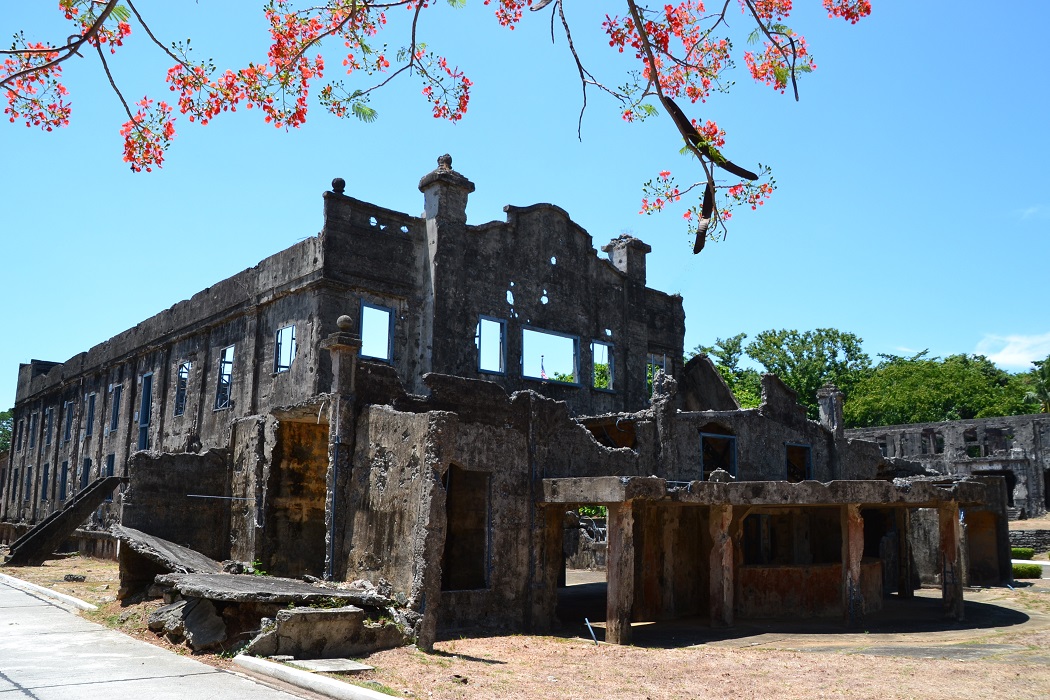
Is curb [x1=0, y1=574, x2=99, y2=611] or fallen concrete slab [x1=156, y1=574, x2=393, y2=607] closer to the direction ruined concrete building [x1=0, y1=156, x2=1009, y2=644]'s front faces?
the fallen concrete slab

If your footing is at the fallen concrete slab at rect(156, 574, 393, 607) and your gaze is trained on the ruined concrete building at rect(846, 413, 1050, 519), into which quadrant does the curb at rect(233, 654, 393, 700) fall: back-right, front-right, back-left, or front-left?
back-right

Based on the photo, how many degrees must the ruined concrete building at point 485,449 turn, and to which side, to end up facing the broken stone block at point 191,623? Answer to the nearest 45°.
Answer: approximately 90° to its right

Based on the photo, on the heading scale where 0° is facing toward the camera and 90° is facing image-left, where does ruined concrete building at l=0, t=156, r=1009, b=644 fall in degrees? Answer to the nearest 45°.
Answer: approximately 315°

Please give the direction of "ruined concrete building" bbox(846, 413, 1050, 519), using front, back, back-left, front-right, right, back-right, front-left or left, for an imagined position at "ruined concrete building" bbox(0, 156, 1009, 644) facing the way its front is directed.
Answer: left

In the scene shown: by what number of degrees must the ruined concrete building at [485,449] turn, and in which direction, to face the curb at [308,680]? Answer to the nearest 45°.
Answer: approximately 45° to its right

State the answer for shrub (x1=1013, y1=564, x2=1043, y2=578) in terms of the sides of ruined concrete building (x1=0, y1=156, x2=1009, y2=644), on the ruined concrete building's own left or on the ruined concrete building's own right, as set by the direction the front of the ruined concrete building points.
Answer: on the ruined concrete building's own left
